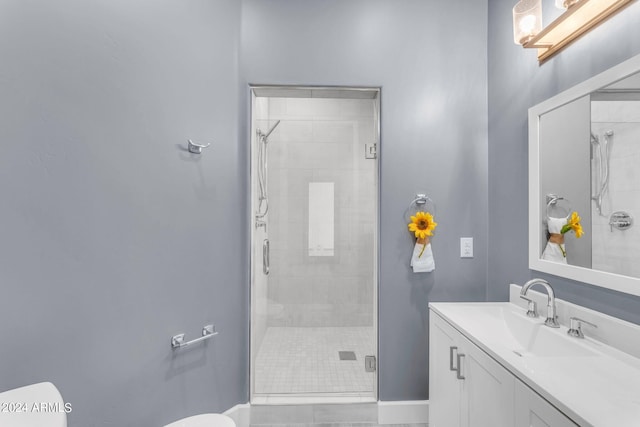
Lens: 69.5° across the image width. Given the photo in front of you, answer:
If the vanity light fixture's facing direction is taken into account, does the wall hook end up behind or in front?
in front

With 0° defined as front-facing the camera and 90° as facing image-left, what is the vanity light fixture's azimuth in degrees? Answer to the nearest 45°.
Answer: approximately 45°

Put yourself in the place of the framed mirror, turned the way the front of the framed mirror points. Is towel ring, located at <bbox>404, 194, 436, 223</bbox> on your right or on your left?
on your right
